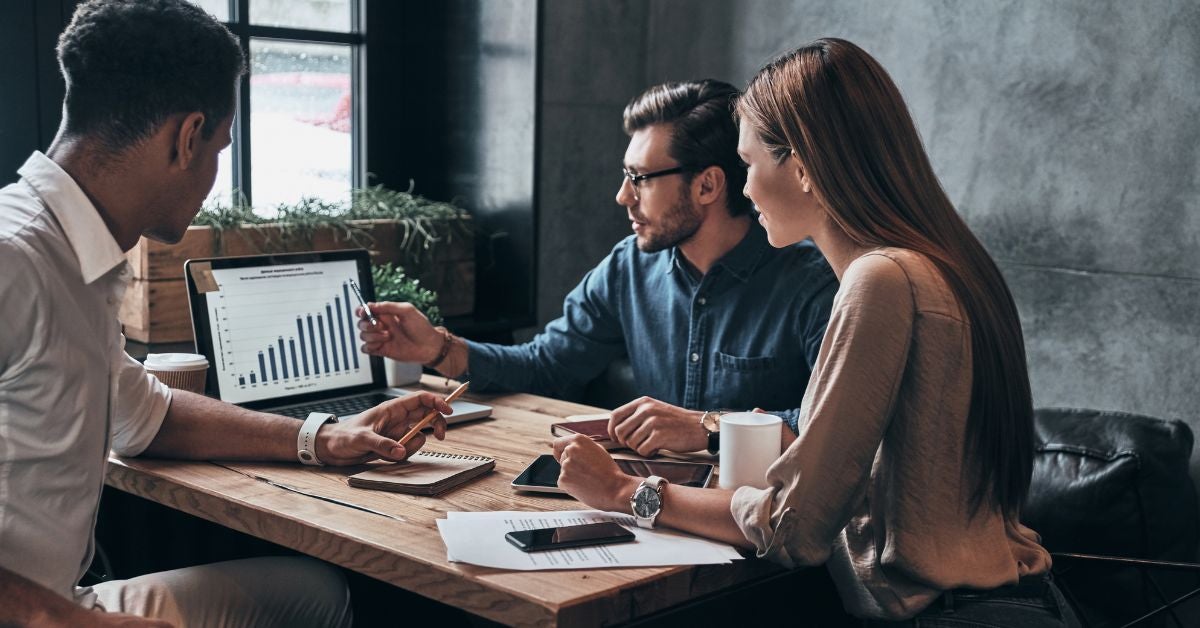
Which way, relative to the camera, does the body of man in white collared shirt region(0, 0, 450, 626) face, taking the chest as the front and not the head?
to the viewer's right

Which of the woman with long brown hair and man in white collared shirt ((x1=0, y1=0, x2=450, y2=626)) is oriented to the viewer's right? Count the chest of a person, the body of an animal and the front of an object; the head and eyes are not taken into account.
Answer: the man in white collared shirt

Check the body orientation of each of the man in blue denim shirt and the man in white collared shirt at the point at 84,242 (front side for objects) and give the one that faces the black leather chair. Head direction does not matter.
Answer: the man in white collared shirt

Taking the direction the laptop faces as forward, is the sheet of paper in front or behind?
in front

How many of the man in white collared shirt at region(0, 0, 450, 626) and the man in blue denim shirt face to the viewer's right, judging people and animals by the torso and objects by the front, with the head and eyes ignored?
1

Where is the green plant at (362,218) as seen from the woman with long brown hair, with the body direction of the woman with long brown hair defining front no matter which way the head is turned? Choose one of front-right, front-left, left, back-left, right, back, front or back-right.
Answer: front

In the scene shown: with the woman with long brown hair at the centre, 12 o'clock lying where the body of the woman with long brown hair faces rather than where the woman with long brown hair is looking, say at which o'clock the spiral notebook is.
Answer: The spiral notebook is roughly at 11 o'clock from the woman with long brown hair.

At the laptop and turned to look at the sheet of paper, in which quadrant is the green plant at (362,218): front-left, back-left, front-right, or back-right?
back-left

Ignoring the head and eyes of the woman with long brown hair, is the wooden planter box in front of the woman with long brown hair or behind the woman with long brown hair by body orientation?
in front

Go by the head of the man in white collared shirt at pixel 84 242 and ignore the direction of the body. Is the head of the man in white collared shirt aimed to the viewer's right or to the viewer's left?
to the viewer's right

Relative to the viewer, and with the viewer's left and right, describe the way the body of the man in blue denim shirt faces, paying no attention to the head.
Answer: facing the viewer and to the left of the viewer

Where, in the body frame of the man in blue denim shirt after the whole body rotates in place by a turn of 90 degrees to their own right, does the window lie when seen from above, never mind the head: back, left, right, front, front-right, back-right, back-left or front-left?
front

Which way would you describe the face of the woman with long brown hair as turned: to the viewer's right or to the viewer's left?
to the viewer's left

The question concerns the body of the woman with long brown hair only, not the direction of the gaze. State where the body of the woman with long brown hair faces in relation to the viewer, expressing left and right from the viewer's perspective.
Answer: facing away from the viewer and to the left of the viewer

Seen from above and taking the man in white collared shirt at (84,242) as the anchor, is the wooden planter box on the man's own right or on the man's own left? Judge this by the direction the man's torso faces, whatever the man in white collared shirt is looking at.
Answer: on the man's own left
